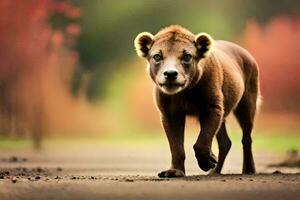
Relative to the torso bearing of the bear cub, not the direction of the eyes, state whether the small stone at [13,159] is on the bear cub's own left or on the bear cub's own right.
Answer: on the bear cub's own right

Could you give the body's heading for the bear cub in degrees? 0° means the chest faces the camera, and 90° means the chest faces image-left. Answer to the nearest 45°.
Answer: approximately 45°
